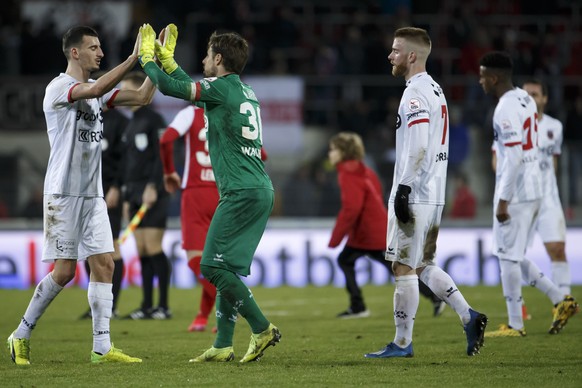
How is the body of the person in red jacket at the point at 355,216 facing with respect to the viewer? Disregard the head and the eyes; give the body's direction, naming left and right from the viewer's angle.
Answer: facing to the left of the viewer

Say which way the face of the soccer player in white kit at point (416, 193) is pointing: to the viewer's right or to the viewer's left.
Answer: to the viewer's left

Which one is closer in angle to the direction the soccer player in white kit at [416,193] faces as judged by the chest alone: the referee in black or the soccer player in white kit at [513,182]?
the referee in black

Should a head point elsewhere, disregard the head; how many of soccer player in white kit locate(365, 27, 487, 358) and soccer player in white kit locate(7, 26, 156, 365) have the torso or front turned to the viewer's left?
1

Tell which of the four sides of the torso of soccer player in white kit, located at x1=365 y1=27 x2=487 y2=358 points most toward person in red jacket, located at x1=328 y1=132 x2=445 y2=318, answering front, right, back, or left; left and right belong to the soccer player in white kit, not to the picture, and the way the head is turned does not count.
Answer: right

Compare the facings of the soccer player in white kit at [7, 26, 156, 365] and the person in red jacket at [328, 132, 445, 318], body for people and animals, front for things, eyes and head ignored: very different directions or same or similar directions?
very different directions

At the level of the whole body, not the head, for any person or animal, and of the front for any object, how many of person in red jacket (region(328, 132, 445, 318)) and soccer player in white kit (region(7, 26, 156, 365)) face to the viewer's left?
1

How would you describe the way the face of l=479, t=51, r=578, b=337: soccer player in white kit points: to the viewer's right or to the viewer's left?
to the viewer's left

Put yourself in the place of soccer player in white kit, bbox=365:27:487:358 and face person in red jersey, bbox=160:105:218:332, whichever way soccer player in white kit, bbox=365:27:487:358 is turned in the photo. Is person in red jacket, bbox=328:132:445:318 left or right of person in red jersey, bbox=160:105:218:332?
right

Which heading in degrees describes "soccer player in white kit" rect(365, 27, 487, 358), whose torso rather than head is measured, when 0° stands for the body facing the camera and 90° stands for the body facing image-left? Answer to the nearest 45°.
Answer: approximately 90°

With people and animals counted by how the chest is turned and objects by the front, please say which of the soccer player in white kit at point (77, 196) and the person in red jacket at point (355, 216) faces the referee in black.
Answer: the person in red jacket

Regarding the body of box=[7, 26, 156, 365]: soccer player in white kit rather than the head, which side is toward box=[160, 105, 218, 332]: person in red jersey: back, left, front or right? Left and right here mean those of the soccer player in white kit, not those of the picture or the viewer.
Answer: left

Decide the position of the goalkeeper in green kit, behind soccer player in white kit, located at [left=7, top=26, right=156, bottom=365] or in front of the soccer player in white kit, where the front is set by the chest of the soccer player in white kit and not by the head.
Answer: in front

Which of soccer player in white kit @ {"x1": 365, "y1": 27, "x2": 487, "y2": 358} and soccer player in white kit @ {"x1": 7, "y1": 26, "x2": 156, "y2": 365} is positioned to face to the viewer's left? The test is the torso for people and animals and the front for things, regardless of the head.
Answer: soccer player in white kit @ {"x1": 365, "y1": 27, "x2": 487, "y2": 358}

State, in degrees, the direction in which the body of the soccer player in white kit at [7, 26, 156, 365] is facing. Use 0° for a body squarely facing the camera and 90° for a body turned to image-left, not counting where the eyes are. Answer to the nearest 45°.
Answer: approximately 315°

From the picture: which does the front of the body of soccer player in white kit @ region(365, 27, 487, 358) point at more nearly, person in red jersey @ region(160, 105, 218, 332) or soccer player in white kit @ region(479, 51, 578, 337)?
the person in red jersey
